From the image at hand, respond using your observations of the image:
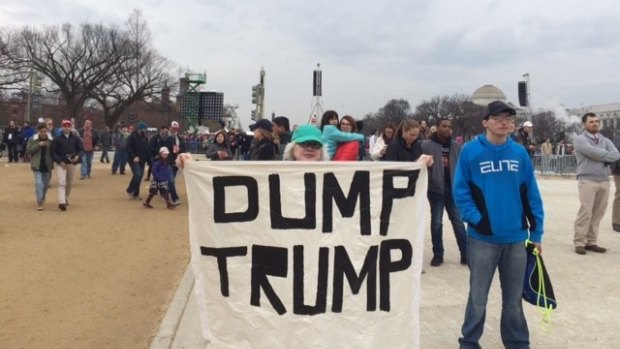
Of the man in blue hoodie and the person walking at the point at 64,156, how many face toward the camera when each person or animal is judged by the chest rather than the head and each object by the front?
2

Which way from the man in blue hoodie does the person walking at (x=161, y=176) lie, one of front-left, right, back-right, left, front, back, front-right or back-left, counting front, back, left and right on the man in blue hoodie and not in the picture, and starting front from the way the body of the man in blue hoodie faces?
back-right

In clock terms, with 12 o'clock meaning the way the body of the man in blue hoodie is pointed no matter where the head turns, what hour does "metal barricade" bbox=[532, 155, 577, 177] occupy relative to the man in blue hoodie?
The metal barricade is roughly at 6 o'clock from the man in blue hoodie.

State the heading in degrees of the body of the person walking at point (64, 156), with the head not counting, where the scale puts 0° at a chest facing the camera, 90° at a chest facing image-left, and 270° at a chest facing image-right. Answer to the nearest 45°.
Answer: approximately 0°
